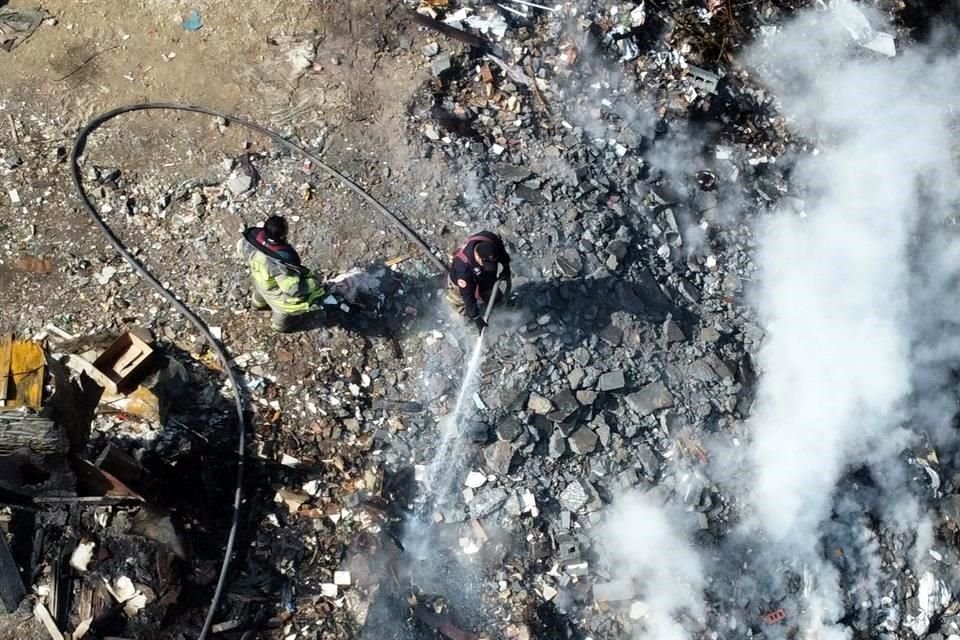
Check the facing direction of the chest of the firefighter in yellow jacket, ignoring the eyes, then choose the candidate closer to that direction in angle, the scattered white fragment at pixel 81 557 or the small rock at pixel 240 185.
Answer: the small rock

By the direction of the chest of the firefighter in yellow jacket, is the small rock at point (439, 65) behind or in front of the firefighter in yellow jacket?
in front

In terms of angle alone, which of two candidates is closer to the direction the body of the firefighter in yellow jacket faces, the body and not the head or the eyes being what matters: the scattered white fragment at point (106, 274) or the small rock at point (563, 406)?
the small rock

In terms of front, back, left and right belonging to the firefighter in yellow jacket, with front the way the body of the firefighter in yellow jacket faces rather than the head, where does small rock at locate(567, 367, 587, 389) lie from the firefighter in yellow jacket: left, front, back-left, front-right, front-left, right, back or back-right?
front-right

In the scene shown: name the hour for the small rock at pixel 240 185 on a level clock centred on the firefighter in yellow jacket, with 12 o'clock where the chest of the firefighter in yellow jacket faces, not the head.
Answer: The small rock is roughly at 10 o'clock from the firefighter in yellow jacket.

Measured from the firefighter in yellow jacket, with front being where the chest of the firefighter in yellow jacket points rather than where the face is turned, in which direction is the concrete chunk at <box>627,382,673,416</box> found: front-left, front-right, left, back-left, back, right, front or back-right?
front-right

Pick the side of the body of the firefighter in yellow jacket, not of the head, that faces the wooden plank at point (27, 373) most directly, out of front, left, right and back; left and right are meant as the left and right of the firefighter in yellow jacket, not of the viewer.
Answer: back

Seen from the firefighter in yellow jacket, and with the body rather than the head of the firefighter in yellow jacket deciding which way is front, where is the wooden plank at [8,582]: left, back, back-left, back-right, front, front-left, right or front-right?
back

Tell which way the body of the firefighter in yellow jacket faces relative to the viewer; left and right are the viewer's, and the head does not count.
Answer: facing away from the viewer and to the right of the viewer

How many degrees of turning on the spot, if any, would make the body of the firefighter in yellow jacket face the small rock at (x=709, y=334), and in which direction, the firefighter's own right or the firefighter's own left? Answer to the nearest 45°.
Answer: approximately 45° to the firefighter's own right
